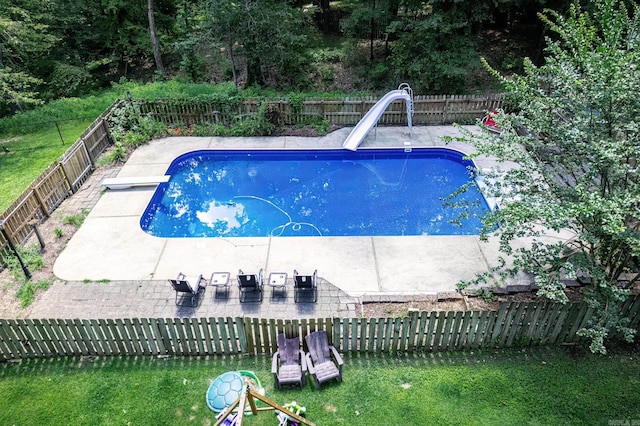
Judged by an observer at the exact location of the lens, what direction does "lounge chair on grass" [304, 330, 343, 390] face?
facing the viewer and to the right of the viewer

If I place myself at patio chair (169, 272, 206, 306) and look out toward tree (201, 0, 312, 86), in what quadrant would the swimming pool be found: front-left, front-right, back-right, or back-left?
front-right

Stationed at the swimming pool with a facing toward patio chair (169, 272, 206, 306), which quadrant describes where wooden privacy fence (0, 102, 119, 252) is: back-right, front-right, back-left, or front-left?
front-right

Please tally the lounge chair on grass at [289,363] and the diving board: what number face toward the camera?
1

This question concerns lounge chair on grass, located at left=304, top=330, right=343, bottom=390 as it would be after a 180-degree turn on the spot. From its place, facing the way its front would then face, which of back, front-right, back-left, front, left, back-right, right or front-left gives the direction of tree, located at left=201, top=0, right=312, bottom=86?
front-right

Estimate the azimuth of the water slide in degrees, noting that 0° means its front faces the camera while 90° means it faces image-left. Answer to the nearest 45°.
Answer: approximately 45°

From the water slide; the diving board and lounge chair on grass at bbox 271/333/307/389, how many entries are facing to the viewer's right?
1

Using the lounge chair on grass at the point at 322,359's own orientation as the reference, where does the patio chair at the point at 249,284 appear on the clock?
The patio chair is roughly at 6 o'clock from the lounge chair on grass.

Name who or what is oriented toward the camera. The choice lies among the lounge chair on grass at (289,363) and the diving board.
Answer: the lounge chair on grass

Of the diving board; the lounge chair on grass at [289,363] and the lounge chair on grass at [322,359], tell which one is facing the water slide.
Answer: the diving board

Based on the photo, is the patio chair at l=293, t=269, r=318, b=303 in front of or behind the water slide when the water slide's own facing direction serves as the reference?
in front

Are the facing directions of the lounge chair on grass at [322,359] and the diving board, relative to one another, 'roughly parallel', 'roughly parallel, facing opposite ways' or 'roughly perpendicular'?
roughly perpendicular

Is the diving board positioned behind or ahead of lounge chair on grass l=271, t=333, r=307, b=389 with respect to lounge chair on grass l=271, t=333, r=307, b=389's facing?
behind

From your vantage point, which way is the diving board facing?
to the viewer's right

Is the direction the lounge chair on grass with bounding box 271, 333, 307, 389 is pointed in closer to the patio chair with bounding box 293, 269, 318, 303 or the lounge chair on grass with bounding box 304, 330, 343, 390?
the lounge chair on grass

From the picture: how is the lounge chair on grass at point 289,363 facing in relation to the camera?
toward the camera

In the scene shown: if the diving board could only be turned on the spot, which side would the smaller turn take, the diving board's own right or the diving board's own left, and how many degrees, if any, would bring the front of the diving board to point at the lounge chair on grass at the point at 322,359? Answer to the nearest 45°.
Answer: approximately 90° to the diving board's own right

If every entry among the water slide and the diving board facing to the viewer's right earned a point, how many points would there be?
1

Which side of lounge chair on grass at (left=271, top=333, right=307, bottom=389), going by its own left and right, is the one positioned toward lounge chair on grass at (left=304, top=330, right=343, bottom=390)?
left
